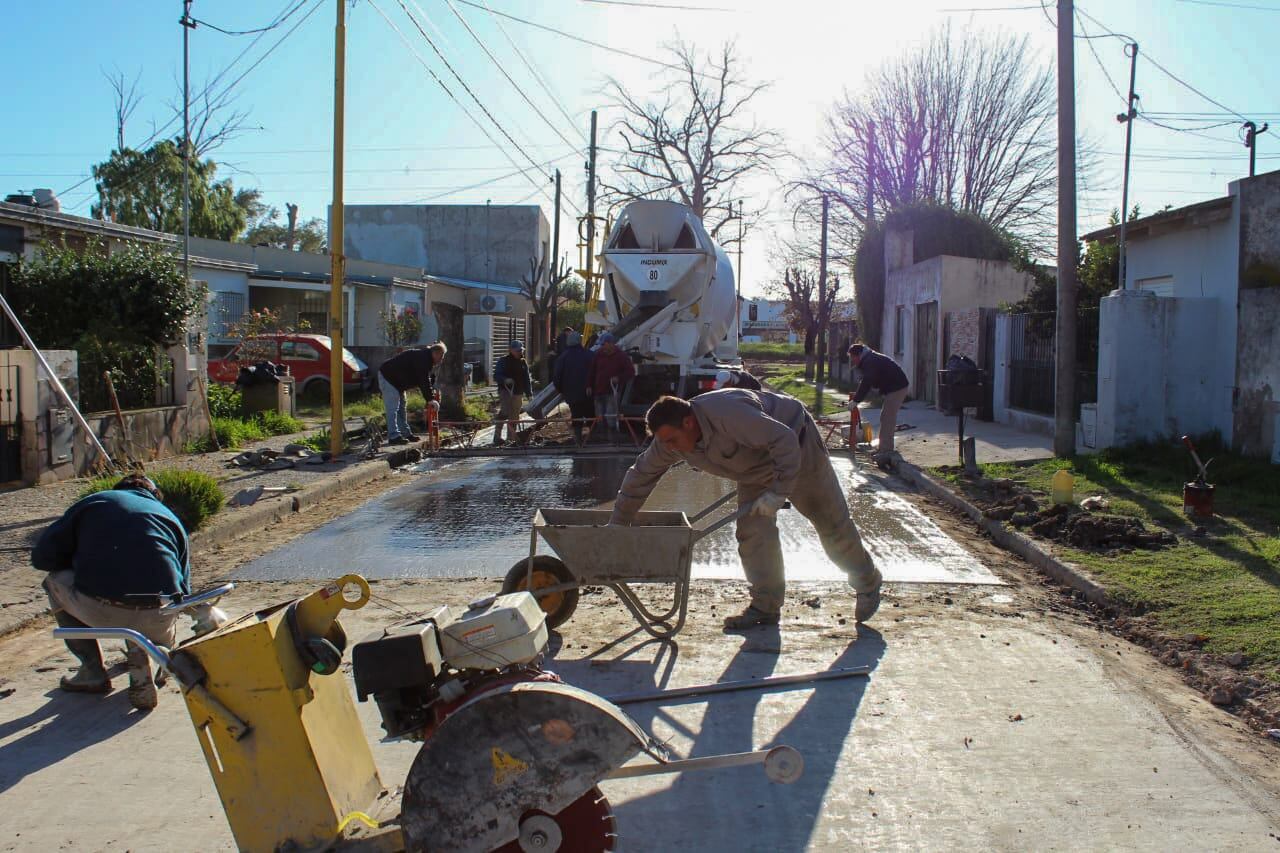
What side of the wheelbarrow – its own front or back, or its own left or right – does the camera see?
left

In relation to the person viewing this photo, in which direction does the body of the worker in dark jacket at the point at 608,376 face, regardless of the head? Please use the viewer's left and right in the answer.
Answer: facing the viewer

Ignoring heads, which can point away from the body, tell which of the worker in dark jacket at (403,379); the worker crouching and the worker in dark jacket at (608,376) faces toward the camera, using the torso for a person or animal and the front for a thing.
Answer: the worker in dark jacket at (608,376)

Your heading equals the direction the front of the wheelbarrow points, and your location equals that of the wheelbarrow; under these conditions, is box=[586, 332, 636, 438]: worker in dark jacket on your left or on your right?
on your right

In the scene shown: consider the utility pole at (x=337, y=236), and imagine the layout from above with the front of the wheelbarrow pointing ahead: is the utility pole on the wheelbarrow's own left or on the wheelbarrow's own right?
on the wheelbarrow's own right

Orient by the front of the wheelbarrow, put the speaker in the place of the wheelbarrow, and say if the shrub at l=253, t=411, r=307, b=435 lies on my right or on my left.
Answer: on my right

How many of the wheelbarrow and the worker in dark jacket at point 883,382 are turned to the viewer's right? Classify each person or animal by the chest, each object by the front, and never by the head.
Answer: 0

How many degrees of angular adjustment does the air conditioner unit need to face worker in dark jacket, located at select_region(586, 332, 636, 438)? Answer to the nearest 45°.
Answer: approximately 45° to its right

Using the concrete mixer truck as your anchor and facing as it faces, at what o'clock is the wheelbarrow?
The wheelbarrow is roughly at 6 o'clock from the concrete mixer truck.

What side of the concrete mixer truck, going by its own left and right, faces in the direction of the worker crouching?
back

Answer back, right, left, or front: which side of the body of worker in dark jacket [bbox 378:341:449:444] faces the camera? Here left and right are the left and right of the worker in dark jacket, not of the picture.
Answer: right

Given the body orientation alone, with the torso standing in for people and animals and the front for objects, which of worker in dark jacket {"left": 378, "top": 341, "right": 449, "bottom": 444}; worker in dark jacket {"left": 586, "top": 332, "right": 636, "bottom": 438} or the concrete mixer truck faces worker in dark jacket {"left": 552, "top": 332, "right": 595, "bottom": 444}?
worker in dark jacket {"left": 378, "top": 341, "right": 449, "bottom": 444}

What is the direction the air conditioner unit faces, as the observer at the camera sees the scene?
facing the viewer and to the right of the viewer

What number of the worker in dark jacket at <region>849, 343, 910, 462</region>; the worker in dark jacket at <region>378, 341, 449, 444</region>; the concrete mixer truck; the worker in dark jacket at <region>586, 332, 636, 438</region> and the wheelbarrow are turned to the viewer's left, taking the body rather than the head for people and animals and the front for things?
2

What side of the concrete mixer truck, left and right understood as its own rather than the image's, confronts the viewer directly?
back
